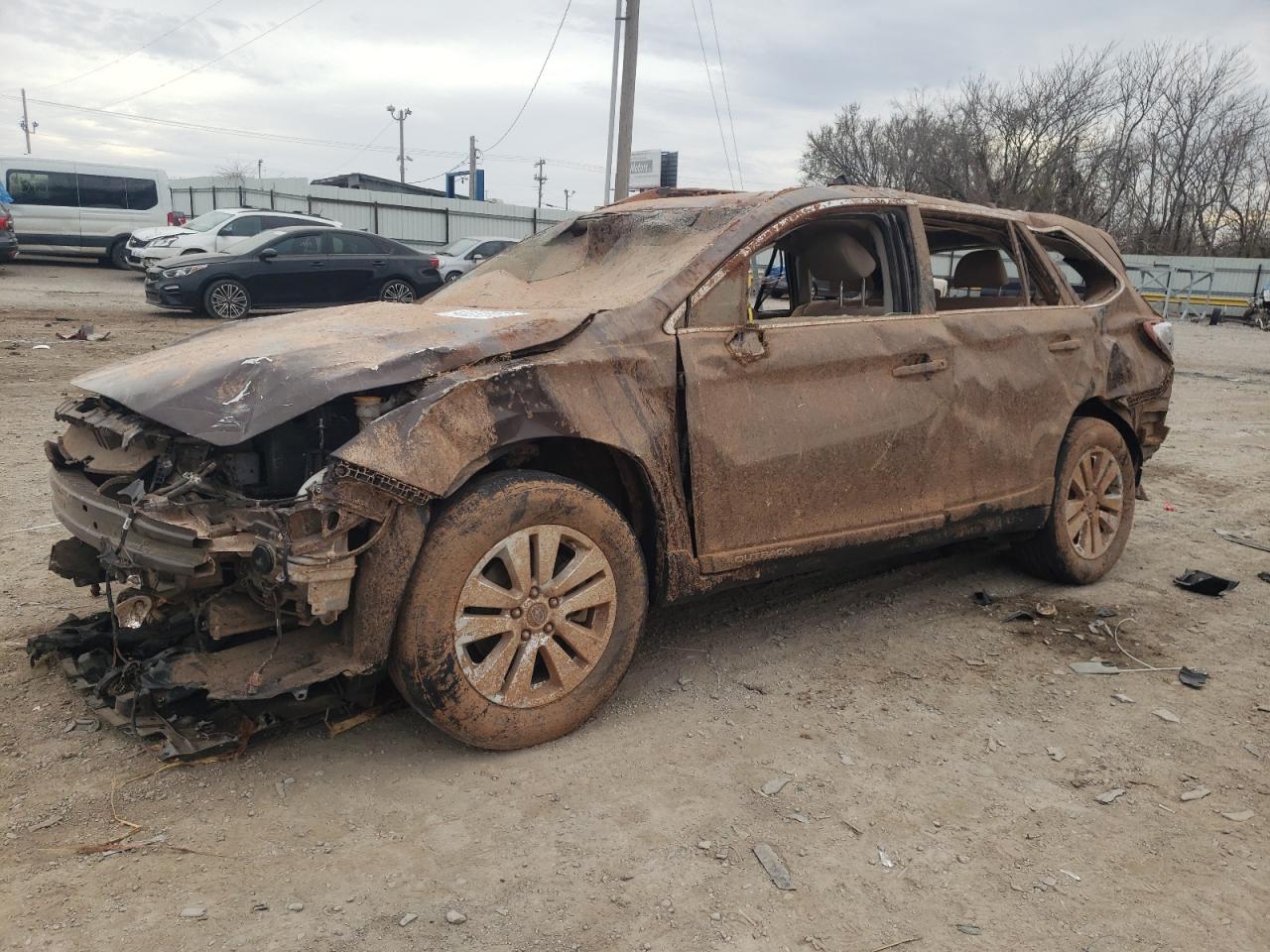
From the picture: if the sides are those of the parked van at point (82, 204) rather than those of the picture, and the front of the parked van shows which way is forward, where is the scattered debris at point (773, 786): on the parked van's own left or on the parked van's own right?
on the parked van's own left

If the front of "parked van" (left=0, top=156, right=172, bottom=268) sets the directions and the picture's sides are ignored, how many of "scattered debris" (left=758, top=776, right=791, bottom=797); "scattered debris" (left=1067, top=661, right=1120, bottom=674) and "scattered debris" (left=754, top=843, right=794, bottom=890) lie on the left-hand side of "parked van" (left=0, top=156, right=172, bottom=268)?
3

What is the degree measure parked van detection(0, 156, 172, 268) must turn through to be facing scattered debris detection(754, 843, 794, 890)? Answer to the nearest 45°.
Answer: approximately 90° to its left

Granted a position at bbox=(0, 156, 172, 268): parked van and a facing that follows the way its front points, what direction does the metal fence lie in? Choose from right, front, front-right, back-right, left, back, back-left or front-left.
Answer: back-right

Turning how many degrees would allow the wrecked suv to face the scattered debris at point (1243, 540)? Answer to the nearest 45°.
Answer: approximately 180°

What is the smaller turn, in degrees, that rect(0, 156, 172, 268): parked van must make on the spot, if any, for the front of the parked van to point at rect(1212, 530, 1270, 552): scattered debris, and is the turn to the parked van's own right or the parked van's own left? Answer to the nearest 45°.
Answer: approximately 90° to the parked van's own left

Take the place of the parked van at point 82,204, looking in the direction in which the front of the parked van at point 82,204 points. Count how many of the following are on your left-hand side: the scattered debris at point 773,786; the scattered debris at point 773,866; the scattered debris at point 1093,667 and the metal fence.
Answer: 3

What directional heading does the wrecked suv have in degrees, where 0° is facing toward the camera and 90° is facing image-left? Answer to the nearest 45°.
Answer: approximately 45°

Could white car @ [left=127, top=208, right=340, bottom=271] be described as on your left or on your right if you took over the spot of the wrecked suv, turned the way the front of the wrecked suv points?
on your right

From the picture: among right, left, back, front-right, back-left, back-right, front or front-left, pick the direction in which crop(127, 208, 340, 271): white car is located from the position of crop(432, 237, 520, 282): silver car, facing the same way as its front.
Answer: front-right

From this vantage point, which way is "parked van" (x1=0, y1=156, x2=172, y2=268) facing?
to the viewer's left
